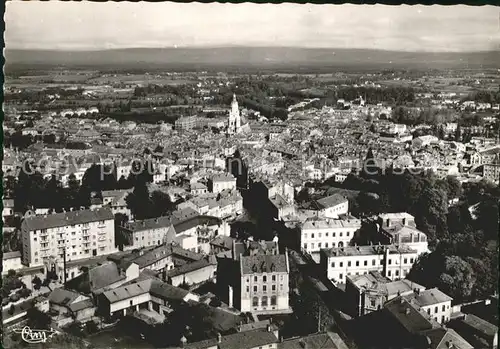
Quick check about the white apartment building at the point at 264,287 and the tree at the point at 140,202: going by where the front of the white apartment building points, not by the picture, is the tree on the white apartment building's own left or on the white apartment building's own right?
on the white apartment building's own right

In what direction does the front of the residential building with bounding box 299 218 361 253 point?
toward the camera

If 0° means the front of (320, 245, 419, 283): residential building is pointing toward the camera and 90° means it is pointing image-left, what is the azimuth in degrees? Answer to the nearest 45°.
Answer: approximately 0°

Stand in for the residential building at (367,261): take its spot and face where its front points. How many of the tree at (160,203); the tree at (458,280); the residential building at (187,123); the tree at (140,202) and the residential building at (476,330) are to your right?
3

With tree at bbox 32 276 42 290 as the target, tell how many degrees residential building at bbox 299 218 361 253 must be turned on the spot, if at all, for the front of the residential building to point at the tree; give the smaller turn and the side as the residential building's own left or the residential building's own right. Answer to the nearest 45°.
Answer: approximately 45° to the residential building's own right

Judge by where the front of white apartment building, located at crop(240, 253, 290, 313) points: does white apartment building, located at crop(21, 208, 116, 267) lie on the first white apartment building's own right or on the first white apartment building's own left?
on the first white apartment building's own right

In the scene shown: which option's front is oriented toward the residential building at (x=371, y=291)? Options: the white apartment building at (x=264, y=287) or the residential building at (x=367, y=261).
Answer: the residential building at (x=367, y=261)

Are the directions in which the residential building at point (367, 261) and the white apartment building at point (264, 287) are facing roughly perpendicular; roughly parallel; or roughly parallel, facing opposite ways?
roughly parallel

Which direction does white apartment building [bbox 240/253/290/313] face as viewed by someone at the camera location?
facing the viewer

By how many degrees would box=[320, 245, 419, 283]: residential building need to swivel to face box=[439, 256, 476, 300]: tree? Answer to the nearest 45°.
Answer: approximately 90° to its left

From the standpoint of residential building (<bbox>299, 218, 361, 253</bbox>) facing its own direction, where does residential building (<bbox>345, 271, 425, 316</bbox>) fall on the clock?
residential building (<bbox>345, 271, 425, 316</bbox>) is roughly at 11 o'clock from residential building (<bbox>299, 218, 361, 253</bbox>).

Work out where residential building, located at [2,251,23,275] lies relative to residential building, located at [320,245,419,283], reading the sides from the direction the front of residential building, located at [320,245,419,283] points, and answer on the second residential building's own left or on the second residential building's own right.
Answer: on the second residential building's own right

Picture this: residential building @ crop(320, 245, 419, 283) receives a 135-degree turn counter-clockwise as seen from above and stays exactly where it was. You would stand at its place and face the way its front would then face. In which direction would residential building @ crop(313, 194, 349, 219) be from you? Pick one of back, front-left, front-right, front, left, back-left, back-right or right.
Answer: left

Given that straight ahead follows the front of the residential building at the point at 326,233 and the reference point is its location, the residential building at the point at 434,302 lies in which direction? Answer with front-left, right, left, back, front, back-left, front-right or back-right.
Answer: front-left

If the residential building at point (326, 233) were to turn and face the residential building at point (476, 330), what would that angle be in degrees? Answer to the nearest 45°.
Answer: approximately 45° to its left

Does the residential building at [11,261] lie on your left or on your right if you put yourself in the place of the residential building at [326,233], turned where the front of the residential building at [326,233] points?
on your right

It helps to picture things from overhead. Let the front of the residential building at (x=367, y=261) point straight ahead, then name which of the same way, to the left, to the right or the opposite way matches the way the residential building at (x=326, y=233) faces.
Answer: the same way

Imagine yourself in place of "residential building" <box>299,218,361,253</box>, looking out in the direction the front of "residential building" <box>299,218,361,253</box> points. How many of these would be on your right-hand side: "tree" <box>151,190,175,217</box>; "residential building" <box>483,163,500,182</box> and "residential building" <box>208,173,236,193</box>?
2

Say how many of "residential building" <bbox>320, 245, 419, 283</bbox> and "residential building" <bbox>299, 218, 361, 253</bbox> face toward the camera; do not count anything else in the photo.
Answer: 2

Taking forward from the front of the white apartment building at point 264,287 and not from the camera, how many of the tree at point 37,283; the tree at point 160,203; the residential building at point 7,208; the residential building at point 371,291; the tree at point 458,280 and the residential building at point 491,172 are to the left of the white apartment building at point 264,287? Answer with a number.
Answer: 3

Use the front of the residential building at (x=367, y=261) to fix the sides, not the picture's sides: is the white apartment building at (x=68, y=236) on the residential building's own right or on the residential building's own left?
on the residential building's own right
